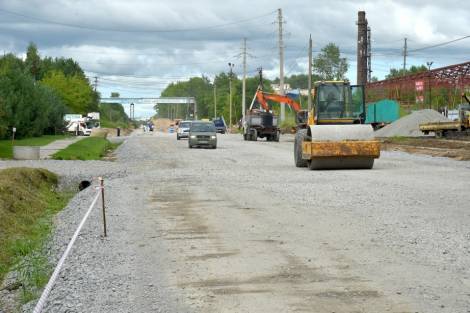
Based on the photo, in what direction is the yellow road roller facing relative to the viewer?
toward the camera

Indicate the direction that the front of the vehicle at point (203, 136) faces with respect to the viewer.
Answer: facing the viewer

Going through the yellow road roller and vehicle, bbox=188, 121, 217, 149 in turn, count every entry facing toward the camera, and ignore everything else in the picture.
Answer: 2

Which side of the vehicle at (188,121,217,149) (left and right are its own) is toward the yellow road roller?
front

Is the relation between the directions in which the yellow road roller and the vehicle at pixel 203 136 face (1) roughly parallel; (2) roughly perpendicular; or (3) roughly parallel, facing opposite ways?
roughly parallel

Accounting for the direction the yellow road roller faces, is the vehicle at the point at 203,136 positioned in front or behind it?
behind
